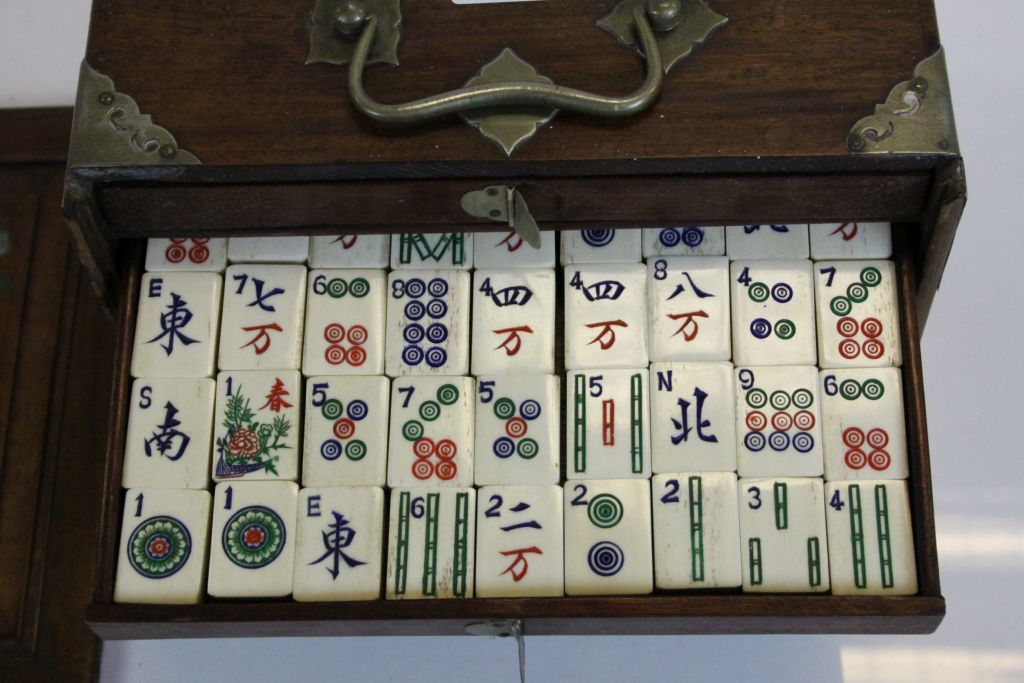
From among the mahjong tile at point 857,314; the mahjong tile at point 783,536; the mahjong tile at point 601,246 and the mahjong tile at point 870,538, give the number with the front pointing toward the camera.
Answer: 4

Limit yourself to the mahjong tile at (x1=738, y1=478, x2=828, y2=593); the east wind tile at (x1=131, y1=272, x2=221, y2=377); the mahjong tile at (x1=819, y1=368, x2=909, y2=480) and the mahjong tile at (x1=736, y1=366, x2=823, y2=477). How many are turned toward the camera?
4

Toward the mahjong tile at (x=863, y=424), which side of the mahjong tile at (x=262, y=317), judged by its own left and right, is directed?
left

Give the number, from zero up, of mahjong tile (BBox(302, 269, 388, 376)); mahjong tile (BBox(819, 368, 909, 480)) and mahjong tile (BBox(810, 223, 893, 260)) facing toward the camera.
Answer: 3

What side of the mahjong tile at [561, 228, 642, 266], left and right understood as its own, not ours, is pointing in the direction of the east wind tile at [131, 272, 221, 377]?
right

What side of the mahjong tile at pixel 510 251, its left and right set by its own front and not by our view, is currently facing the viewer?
front

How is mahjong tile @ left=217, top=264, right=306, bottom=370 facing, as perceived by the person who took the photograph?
facing the viewer

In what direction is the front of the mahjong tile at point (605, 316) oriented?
toward the camera

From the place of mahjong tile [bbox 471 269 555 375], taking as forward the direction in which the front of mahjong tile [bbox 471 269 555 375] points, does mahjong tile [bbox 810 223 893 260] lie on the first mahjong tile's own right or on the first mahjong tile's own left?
on the first mahjong tile's own left

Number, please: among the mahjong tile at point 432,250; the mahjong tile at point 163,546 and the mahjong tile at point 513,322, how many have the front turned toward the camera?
3
